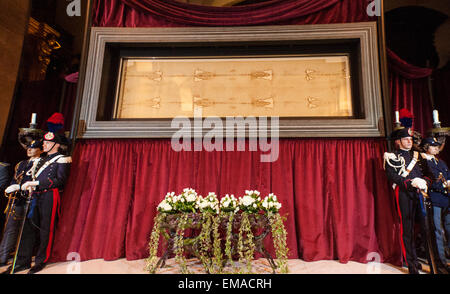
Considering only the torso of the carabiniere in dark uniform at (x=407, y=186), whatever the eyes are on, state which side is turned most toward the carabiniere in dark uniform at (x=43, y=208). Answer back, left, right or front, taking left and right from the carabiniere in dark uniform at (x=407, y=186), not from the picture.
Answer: right

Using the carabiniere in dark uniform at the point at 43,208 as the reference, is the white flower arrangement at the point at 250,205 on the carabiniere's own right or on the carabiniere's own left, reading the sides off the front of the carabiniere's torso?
on the carabiniere's own left

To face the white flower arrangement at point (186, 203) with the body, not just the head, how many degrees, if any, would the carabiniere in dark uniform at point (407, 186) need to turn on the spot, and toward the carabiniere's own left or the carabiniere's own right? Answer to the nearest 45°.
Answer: approximately 90° to the carabiniere's own right

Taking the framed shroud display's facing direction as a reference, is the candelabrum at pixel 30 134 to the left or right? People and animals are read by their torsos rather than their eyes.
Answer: on its right

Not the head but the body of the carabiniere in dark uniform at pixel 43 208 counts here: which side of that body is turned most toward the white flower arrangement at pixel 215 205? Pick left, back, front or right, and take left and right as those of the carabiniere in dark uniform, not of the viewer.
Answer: left

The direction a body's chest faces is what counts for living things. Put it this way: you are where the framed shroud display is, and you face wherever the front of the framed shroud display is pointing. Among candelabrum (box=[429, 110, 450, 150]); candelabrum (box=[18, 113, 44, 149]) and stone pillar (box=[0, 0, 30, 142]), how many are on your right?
2
